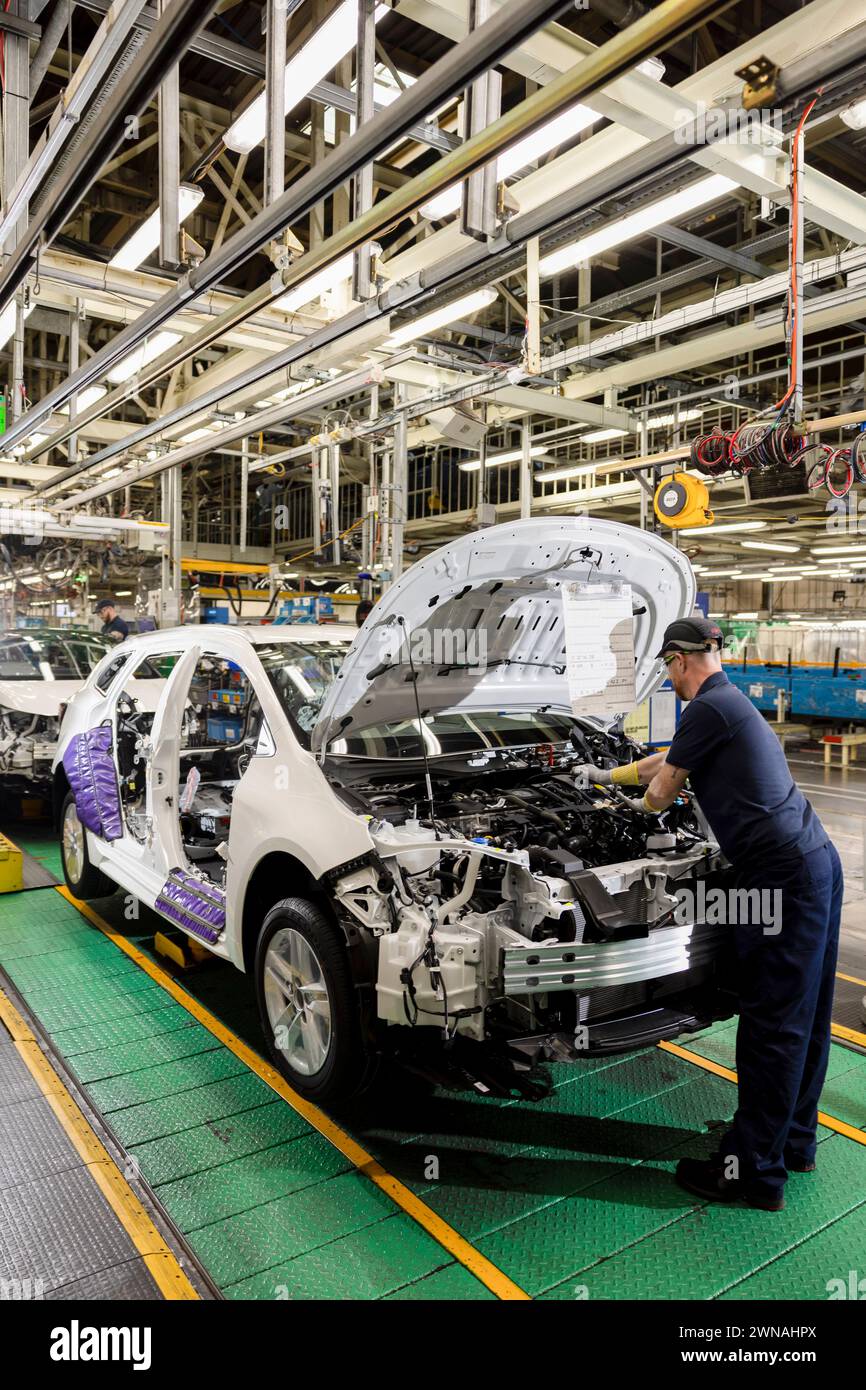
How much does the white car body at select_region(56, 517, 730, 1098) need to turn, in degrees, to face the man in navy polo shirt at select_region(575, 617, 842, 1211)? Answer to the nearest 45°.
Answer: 0° — it already faces them

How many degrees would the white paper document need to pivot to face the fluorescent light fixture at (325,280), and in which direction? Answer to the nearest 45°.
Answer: approximately 135° to its right

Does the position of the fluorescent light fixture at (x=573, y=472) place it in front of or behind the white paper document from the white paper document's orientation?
behind

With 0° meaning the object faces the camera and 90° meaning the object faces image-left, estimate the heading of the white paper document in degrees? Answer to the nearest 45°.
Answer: approximately 0°

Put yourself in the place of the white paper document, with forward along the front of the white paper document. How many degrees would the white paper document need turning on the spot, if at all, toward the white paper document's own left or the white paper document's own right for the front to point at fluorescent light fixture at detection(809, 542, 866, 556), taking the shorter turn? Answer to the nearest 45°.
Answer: approximately 180°

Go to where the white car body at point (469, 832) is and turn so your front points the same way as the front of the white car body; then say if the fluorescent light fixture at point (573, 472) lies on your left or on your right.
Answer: on your left
